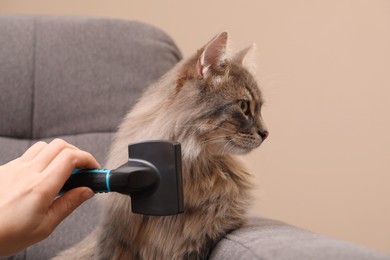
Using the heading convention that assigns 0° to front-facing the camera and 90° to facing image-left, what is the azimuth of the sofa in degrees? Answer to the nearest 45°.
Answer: approximately 315°

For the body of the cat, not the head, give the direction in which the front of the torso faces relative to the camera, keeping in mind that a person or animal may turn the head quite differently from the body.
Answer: to the viewer's right
